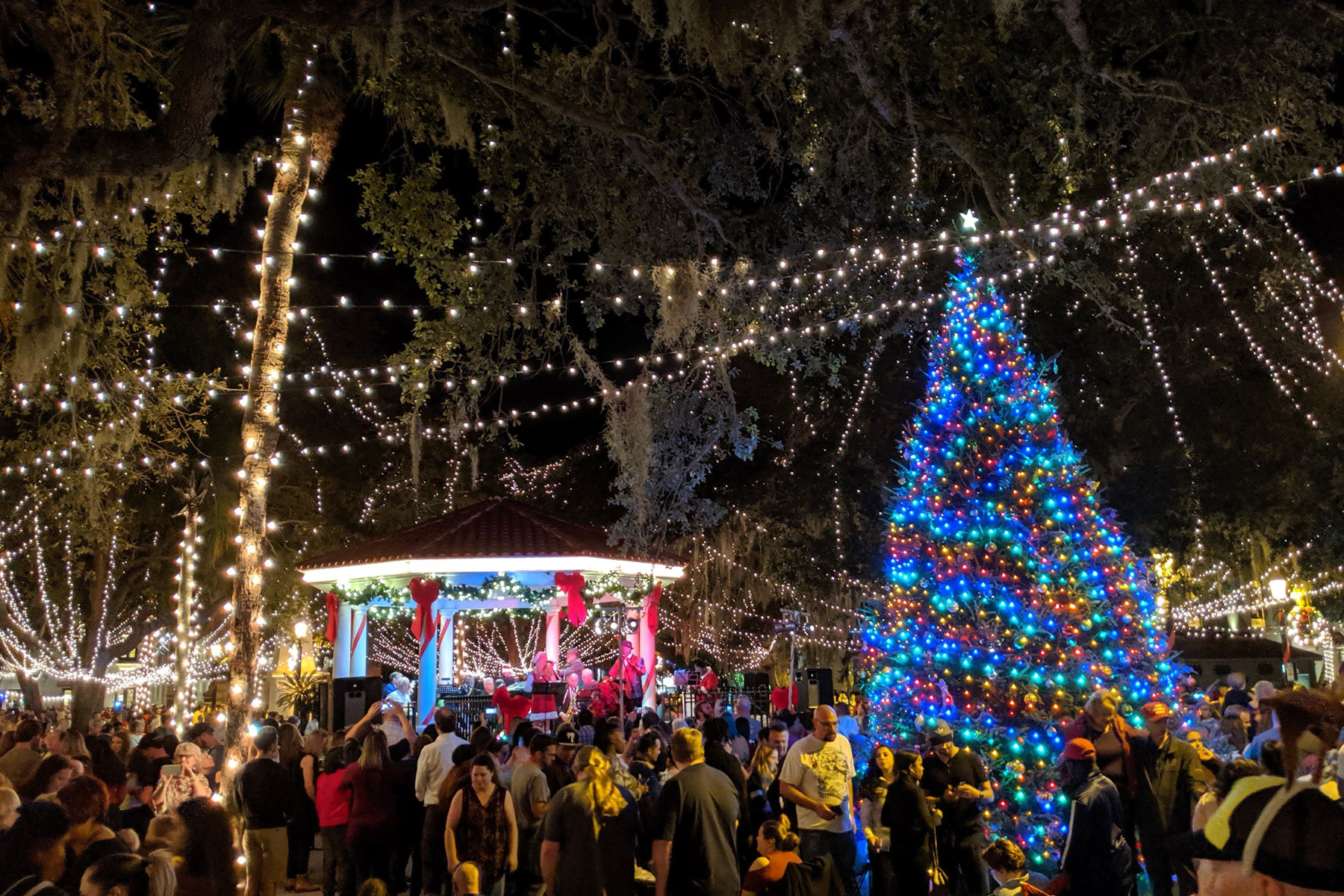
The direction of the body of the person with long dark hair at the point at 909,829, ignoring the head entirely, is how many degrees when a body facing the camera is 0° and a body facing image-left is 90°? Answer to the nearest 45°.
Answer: approximately 225°

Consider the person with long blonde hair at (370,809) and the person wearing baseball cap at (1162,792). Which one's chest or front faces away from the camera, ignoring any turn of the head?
the person with long blonde hair

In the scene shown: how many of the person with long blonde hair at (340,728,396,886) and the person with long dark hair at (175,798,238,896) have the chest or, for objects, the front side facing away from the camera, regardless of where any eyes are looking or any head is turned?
2

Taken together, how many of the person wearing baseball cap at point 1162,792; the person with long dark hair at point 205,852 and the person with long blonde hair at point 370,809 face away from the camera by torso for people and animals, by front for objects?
2

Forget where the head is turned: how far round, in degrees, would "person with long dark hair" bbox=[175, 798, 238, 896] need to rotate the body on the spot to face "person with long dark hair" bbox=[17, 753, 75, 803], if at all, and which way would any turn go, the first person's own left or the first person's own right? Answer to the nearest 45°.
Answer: approximately 45° to the first person's own left

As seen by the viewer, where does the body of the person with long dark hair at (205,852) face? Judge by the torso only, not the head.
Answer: away from the camera

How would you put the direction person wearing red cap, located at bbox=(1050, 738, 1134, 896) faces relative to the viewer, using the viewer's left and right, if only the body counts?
facing away from the viewer and to the left of the viewer

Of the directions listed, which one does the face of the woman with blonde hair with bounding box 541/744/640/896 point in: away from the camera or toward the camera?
away from the camera

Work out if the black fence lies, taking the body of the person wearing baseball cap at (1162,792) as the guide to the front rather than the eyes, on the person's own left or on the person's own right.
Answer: on the person's own right

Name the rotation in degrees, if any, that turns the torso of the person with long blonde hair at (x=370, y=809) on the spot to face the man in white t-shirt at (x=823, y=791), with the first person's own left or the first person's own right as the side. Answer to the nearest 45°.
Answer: approximately 135° to the first person's own right

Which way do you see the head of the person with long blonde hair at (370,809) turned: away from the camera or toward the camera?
away from the camera

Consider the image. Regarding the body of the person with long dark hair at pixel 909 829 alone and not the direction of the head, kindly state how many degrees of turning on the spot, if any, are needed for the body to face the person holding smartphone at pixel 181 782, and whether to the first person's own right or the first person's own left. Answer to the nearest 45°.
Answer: approximately 135° to the first person's own left

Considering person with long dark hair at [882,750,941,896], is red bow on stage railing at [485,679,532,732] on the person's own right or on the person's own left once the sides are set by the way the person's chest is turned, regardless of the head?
on the person's own left

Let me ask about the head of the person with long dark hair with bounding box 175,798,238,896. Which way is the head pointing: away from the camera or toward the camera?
away from the camera

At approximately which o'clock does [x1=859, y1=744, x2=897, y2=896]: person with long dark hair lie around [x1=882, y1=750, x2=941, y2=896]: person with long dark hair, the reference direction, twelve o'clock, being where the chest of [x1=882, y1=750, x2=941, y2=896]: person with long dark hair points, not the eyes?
[x1=859, y1=744, x2=897, y2=896]: person with long dark hair is roughly at 8 o'clock from [x1=882, y1=750, x2=941, y2=896]: person with long dark hair.

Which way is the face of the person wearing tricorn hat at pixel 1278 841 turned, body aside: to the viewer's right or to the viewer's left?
to the viewer's left
